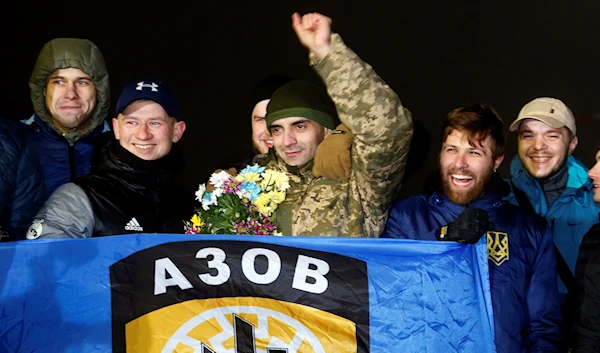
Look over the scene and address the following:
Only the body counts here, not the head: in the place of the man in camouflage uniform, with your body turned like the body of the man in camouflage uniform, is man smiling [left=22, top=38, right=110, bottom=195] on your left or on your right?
on your right

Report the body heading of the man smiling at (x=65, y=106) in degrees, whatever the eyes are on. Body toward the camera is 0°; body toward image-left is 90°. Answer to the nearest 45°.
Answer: approximately 0°

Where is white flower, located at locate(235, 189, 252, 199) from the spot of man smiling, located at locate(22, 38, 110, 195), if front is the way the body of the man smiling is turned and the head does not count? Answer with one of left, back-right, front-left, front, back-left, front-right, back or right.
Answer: front-left

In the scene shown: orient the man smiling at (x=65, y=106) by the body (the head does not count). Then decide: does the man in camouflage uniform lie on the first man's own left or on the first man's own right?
on the first man's own left

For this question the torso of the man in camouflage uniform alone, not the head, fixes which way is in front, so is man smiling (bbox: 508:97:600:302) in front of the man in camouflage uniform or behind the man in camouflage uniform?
behind

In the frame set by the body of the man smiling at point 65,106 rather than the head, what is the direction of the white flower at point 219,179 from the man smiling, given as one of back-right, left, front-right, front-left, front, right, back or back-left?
front-left

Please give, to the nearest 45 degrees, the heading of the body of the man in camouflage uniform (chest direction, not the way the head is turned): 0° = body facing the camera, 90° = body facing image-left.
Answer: approximately 45°

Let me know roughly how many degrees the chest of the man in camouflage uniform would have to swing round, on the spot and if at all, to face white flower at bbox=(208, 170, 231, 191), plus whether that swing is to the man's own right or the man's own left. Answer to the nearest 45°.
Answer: approximately 45° to the man's own right

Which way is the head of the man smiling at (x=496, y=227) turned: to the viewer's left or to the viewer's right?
to the viewer's left

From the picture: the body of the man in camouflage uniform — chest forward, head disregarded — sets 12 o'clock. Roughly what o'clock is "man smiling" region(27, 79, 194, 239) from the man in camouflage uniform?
The man smiling is roughly at 2 o'clock from the man in camouflage uniform.
